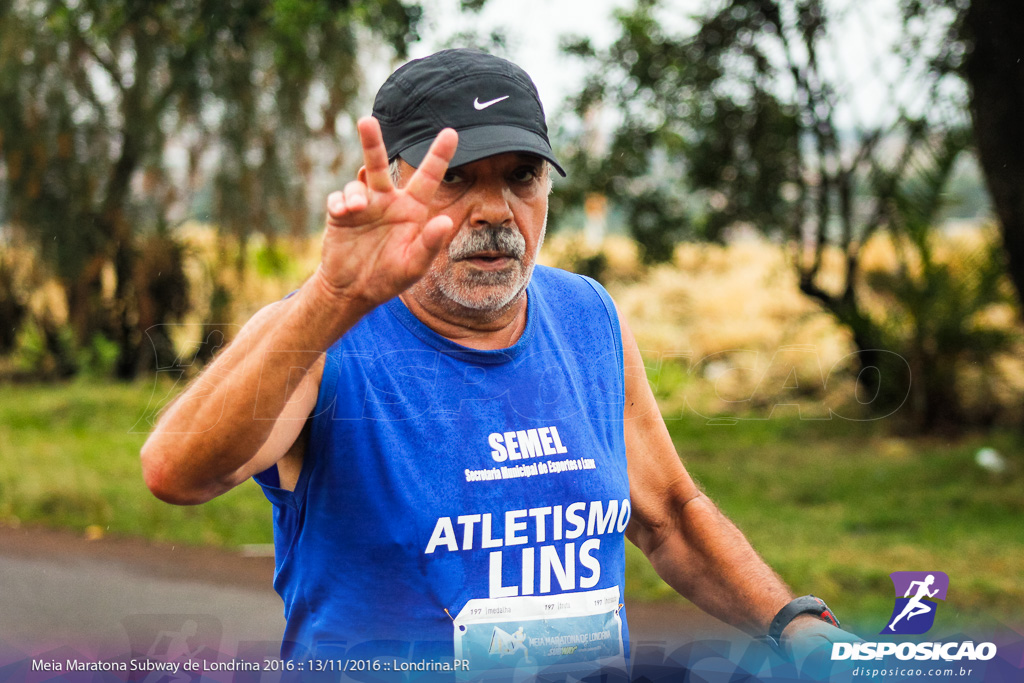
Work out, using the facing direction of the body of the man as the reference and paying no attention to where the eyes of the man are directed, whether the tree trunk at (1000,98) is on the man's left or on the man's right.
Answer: on the man's left

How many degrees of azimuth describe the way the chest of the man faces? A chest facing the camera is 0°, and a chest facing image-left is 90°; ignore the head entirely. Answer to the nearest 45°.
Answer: approximately 315°
